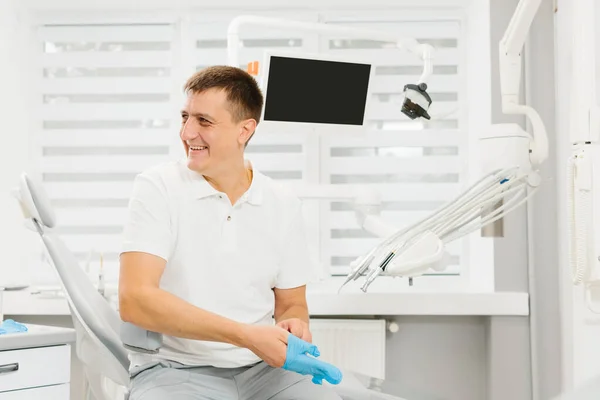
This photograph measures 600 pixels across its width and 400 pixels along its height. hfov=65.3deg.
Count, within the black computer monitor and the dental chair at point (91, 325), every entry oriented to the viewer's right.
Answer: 1

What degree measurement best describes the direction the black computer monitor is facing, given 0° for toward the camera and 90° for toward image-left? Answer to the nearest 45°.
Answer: approximately 0°

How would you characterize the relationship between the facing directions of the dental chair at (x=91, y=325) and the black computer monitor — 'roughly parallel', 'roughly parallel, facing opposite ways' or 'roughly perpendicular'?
roughly perpendicular

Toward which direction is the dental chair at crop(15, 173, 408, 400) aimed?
to the viewer's right

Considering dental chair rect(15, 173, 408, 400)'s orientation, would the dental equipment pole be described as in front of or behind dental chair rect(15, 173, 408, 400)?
in front
